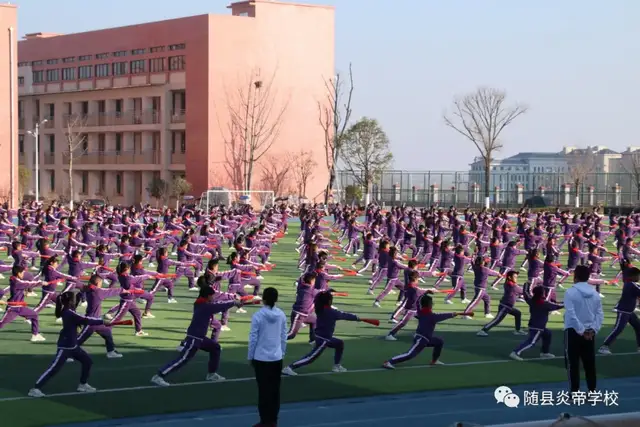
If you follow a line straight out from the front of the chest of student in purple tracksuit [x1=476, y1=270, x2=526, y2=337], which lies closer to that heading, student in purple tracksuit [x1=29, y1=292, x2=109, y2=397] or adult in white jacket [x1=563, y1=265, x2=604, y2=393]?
the adult in white jacket

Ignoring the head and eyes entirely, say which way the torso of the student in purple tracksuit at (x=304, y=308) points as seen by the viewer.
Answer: to the viewer's right

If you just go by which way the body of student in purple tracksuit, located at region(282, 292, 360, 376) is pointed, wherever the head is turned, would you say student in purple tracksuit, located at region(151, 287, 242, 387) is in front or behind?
behind

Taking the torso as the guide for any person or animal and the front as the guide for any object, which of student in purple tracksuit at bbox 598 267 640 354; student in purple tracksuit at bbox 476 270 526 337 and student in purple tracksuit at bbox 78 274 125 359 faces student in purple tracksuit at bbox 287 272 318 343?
student in purple tracksuit at bbox 78 274 125 359

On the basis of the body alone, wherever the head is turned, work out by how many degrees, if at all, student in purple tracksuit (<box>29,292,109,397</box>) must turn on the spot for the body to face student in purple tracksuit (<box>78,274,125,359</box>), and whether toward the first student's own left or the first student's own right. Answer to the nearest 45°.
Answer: approximately 90° to the first student's own left

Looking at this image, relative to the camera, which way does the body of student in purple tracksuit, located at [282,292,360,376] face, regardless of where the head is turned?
to the viewer's right

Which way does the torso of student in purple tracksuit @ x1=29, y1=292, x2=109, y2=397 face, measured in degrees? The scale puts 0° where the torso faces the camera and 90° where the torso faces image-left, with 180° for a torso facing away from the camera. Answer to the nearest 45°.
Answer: approximately 270°

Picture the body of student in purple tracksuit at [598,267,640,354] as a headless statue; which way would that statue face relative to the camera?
to the viewer's right

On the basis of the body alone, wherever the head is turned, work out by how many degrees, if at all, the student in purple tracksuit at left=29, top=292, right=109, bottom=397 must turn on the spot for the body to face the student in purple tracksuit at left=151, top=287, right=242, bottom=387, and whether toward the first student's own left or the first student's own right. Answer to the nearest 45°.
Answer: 0° — they already face them

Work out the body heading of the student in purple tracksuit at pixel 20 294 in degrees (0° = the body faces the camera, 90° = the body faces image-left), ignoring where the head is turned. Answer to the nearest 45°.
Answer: approximately 270°

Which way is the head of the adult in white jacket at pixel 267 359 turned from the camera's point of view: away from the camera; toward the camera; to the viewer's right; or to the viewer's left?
away from the camera

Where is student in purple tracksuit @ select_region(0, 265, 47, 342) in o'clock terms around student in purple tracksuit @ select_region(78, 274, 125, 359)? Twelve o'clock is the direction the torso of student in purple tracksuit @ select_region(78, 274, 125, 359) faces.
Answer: student in purple tracksuit @ select_region(0, 265, 47, 342) is roughly at 8 o'clock from student in purple tracksuit @ select_region(78, 274, 125, 359).

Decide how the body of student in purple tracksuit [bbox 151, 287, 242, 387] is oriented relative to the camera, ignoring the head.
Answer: to the viewer's right

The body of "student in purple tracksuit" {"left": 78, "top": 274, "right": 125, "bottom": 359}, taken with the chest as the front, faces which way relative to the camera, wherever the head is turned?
to the viewer's right

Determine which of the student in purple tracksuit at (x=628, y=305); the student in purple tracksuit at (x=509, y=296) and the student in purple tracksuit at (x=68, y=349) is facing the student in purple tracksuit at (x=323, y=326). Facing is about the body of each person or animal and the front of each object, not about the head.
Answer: the student in purple tracksuit at (x=68, y=349)

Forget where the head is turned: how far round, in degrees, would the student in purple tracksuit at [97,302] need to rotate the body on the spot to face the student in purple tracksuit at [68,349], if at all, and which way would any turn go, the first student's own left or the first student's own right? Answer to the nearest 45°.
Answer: approximately 90° to the first student's own right
